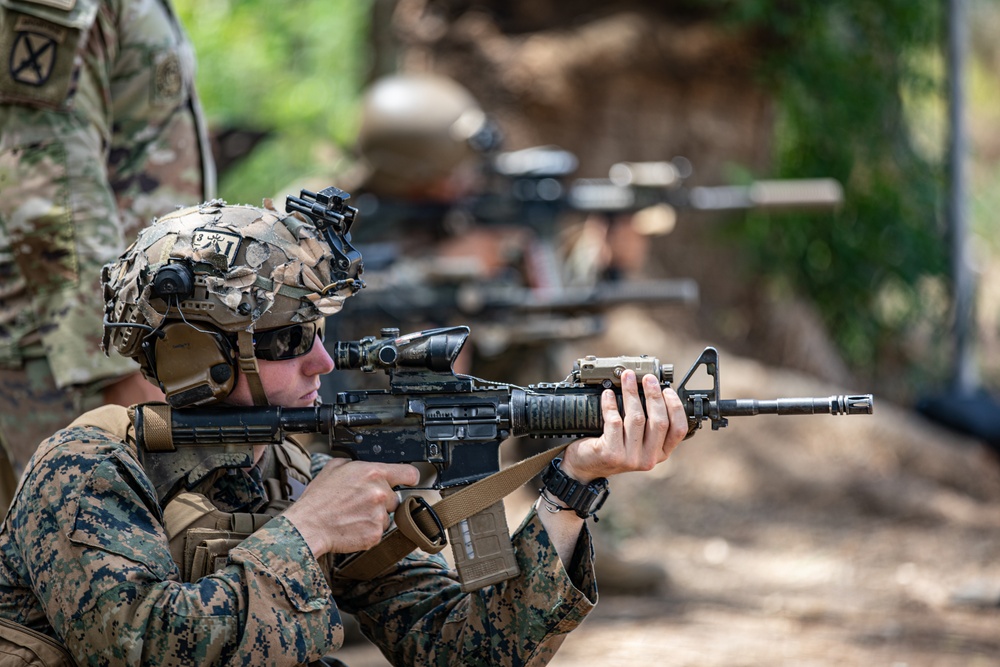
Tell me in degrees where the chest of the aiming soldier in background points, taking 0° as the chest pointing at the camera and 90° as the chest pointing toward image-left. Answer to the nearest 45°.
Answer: approximately 270°

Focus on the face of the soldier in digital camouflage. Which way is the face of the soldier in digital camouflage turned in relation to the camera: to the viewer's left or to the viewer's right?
to the viewer's right

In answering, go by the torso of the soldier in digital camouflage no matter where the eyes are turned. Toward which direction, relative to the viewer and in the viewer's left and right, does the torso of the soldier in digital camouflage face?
facing to the right of the viewer

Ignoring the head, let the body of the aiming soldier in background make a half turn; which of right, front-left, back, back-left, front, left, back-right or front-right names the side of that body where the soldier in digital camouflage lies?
left

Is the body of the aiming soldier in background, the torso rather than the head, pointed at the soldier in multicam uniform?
no

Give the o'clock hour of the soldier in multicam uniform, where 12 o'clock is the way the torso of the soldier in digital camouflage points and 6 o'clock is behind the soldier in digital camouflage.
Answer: The soldier in multicam uniform is roughly at 8 o'clock from the soldier in digital camouflage.

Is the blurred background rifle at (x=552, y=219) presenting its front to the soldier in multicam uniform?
no

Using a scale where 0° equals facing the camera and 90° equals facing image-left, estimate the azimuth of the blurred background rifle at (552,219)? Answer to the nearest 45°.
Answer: approximately 270°

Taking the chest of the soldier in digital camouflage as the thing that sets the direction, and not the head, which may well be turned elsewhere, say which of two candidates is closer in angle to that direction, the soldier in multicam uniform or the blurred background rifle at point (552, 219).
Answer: the blurred background rifle

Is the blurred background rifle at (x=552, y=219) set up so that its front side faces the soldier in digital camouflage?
no
